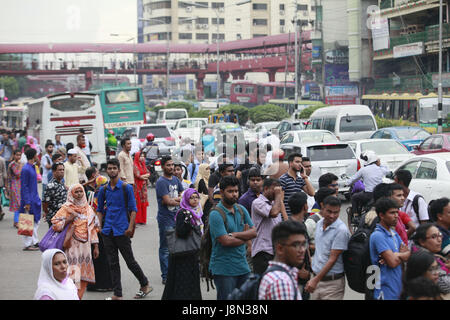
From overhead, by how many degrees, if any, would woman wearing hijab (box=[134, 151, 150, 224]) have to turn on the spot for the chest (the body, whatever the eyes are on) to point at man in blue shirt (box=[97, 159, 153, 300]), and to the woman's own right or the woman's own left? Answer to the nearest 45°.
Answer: approximately 45° to the woman's own right

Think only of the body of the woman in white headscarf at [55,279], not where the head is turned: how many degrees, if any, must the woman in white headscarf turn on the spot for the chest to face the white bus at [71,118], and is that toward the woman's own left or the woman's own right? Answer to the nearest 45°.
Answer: approximately 135° to the woman's own left

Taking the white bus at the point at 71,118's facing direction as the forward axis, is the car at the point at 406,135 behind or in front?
behind

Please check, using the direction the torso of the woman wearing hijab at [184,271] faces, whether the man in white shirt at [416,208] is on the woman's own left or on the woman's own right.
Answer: on the woman's own left

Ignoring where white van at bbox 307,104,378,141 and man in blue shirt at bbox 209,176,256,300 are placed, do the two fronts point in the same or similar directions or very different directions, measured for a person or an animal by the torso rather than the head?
very different directions
